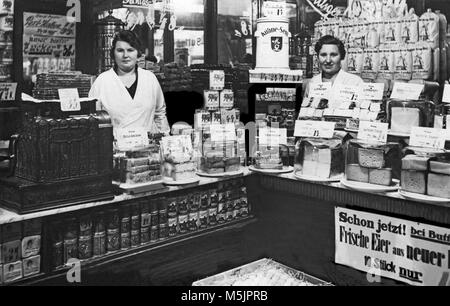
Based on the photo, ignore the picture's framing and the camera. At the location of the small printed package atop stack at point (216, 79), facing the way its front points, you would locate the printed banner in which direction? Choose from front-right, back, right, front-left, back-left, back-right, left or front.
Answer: front-left

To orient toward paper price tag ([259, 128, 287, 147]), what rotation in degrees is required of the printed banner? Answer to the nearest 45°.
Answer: approximately 90° to its right
